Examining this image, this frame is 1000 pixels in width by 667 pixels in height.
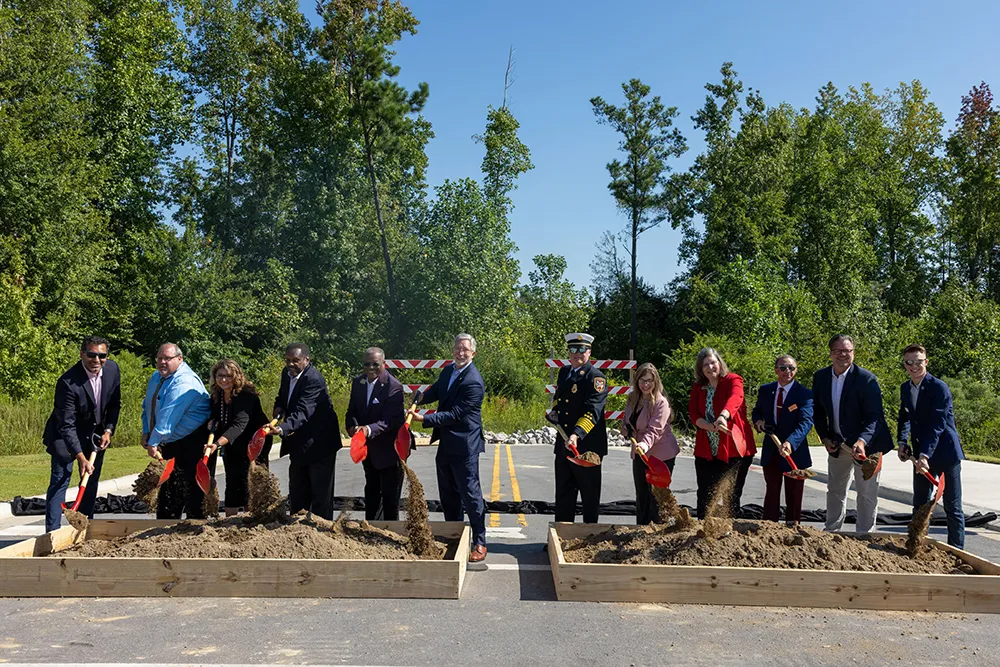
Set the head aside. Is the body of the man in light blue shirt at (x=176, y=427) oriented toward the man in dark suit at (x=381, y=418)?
no

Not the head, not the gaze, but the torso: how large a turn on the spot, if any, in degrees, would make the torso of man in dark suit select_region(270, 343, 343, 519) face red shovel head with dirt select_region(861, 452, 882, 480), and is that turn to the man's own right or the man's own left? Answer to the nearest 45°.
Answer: approximately 135° to the man's own left

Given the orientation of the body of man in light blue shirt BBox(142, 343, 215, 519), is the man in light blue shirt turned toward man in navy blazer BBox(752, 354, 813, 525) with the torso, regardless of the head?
no

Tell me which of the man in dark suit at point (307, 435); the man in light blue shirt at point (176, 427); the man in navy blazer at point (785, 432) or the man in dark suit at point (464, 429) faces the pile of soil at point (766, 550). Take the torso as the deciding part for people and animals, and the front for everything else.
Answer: the man in navy blazer

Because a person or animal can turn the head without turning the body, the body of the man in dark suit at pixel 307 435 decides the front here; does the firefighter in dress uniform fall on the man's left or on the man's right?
on the man's left

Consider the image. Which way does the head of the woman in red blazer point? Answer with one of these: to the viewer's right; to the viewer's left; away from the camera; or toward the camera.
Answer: toward the camera

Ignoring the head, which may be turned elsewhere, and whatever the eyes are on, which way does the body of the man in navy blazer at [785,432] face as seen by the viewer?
toward the camera

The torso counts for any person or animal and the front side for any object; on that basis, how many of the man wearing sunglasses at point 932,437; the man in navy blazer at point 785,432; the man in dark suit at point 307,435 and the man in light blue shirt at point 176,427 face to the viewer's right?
0

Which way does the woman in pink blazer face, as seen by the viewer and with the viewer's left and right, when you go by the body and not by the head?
facing the viewer and to the left of the viewer

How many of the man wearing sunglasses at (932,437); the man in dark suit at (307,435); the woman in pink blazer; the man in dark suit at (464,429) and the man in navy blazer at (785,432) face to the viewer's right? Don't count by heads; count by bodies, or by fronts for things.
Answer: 0

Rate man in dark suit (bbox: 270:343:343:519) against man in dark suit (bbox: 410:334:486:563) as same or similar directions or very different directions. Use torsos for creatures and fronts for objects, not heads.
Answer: same or similar directions

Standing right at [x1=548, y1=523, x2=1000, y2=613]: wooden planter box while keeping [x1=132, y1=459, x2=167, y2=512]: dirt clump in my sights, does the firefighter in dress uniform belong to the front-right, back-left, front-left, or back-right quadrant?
front-right

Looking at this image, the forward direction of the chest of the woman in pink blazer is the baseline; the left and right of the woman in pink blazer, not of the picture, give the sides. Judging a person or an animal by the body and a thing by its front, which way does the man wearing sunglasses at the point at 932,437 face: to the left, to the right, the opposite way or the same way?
the same way

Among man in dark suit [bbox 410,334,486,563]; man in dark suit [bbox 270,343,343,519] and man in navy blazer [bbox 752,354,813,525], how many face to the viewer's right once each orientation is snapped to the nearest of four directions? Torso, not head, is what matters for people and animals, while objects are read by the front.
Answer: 0

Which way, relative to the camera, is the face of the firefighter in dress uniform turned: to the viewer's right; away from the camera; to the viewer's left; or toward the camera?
toward the camera

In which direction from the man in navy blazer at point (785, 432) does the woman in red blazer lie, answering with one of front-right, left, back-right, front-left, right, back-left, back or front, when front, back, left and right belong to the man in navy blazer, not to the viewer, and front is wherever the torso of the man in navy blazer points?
front-right

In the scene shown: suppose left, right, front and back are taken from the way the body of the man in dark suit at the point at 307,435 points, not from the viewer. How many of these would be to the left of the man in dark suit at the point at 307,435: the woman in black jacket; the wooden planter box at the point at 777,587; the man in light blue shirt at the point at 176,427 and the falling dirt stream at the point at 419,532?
2

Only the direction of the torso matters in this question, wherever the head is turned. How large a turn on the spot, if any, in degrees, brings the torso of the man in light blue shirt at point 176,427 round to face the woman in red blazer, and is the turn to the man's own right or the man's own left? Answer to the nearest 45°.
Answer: approximately 135° to the man's own left

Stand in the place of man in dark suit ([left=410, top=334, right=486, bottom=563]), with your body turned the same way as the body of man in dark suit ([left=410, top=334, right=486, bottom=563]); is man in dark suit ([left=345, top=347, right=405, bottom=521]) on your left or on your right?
on your right
